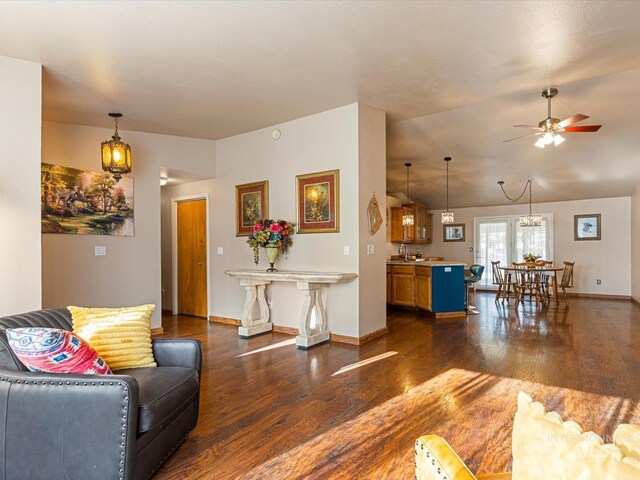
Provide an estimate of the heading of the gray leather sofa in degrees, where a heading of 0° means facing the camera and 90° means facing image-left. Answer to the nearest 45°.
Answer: approximately 315°

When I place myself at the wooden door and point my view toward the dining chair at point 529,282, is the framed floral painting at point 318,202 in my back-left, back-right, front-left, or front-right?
front-right

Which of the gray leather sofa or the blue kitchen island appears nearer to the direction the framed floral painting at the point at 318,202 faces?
the gray leather sofa

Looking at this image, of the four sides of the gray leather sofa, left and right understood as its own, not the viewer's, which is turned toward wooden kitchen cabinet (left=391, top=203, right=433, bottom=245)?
left

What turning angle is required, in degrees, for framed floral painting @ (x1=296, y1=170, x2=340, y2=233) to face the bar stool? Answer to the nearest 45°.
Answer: approximately 180°

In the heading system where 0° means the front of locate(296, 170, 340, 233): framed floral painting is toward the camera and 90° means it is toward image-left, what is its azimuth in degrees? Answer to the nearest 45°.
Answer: approximately 45°

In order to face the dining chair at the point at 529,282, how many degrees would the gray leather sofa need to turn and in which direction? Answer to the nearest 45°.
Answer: approximately 45° to its left

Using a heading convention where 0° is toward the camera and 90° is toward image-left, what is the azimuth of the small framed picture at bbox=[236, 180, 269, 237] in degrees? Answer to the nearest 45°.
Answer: approximately 45°

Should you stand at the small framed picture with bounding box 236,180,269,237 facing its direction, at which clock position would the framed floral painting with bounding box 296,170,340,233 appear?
The framed floral painting is roughly at 9 o'clock from the small framed picture.

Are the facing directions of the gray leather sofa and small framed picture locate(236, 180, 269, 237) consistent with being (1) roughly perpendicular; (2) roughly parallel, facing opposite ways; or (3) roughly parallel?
roughly perpendicular

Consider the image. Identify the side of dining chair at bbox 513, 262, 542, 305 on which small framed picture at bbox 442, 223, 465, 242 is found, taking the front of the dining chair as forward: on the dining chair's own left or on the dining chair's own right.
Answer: on the dining chair's own left

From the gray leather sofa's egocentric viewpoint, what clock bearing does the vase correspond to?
The vase is roughly at 9 o'clock from the gray leather sofa.

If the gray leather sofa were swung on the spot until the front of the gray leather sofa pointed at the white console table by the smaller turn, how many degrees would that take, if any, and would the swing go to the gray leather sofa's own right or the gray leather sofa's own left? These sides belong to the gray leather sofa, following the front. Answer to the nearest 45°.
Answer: approximately 90° to the gray leather sofa's own left

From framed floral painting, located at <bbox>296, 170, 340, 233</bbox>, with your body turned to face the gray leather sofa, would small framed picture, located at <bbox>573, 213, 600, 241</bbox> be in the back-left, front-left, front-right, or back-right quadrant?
back-left

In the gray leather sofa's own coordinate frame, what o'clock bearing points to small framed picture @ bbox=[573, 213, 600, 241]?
The small framed picture is roughly at 10 o'clock from the gray leather sofa.

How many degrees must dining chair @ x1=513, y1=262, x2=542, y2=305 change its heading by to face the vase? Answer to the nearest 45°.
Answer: approximately 180°

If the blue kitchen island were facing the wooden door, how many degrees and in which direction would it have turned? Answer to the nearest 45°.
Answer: approximately 45° to its right
